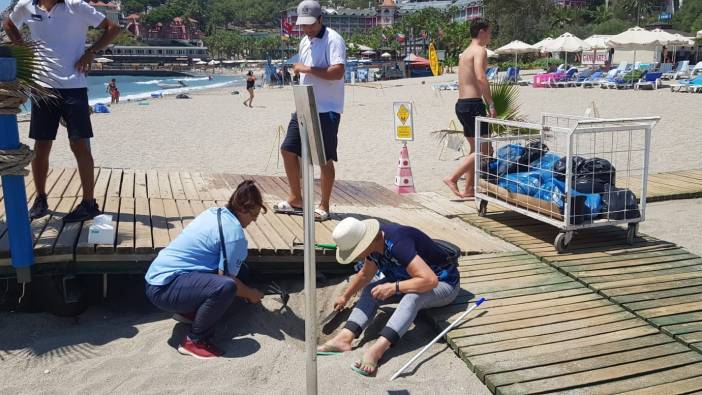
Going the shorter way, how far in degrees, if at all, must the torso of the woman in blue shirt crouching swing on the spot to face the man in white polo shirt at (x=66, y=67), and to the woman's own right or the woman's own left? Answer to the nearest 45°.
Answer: approximately 135° to the woman's own left

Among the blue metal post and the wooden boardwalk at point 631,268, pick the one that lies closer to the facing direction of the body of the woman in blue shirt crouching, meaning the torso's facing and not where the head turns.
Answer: the wooden boardwalk

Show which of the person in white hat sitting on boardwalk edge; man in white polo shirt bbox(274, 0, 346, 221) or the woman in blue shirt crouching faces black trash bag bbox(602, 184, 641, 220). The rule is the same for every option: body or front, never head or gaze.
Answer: the woman in blue shirt crouching

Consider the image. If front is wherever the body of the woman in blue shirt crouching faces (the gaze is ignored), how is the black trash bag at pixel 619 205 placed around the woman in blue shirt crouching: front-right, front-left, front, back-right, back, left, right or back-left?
front

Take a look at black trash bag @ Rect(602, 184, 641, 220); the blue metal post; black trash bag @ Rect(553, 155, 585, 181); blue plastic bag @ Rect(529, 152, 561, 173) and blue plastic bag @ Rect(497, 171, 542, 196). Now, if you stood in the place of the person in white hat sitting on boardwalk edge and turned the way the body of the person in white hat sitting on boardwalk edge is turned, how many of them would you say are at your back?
4

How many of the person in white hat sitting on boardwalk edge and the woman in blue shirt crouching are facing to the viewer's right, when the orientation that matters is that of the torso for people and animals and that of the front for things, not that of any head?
1

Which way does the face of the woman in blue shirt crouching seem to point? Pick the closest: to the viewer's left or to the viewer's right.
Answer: to the viewer's right

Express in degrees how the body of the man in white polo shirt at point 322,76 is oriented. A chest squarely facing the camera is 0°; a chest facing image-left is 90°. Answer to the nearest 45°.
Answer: approximately 45°

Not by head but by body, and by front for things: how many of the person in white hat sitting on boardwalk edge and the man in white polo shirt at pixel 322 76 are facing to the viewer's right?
0

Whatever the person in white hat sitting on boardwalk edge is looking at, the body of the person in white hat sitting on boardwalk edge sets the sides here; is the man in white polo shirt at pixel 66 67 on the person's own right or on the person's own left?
on the person's own right

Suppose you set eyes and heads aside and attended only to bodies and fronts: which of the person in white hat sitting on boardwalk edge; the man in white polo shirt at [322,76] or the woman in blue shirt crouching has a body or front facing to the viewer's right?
the woman in blue shirt crouching

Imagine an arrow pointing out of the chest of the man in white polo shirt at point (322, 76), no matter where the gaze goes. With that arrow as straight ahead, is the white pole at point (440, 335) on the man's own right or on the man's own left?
on the man's own left

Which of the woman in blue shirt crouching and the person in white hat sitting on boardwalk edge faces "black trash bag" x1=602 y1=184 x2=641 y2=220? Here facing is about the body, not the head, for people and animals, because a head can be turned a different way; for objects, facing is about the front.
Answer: the woman in blue shirt crouching

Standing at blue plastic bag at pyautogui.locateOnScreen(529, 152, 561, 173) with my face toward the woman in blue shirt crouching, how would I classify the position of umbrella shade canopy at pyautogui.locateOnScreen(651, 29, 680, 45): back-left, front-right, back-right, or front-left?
back-right

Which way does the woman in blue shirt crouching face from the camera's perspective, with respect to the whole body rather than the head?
to the viewer's right

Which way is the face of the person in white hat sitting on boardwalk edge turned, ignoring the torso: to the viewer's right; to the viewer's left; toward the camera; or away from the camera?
to the viewer's left

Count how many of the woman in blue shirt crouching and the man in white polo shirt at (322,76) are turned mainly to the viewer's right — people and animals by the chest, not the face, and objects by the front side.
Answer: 1

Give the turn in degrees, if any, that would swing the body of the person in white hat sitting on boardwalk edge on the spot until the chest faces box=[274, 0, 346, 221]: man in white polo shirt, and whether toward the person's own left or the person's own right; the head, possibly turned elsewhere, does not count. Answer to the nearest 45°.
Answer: approximately 135° to the person's own right

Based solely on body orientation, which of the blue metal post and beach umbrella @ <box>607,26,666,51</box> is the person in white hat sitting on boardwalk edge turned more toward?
the blue metal post
